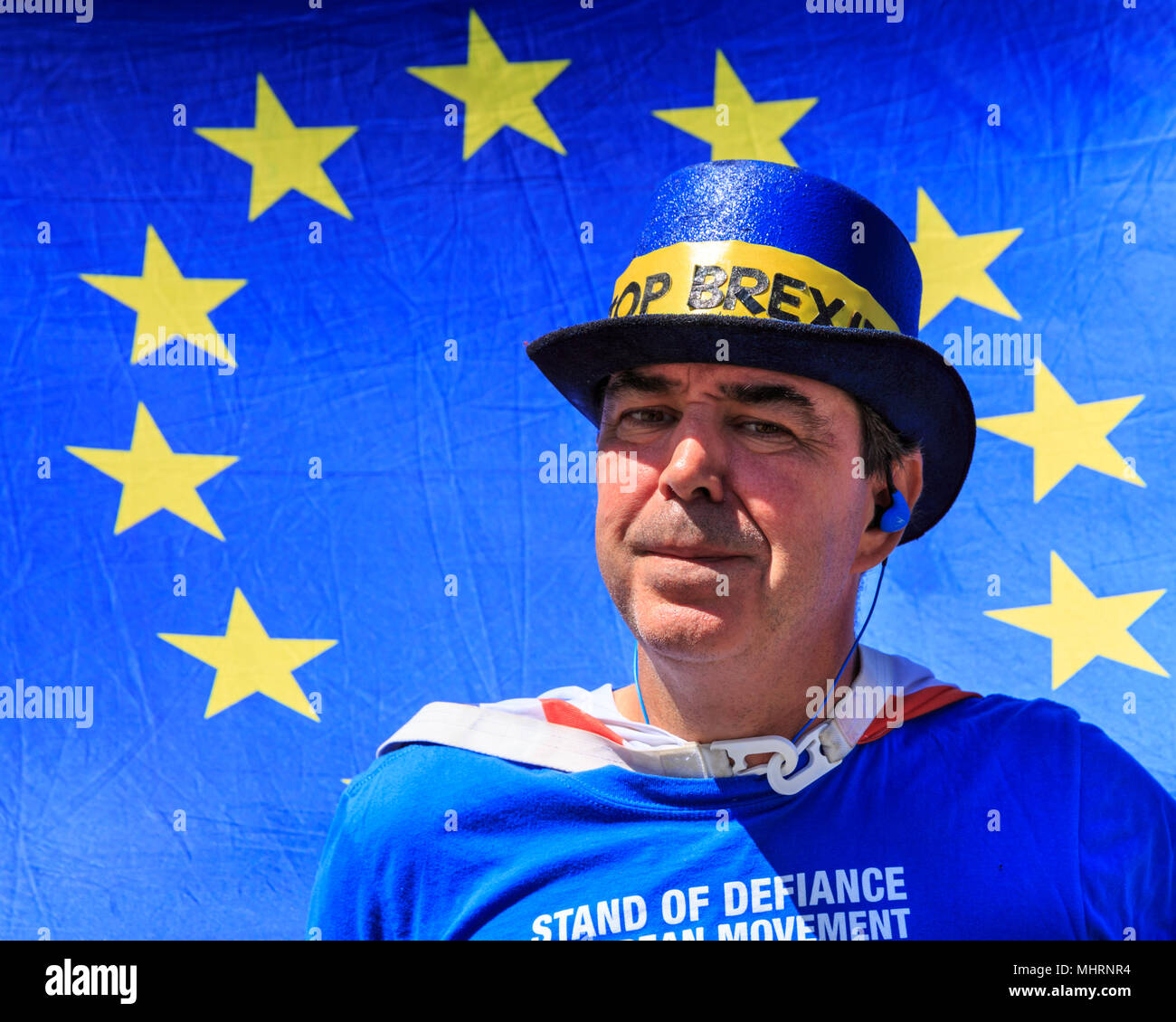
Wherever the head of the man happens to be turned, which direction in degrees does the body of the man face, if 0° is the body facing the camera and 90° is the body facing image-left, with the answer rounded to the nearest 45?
approximately 0°
